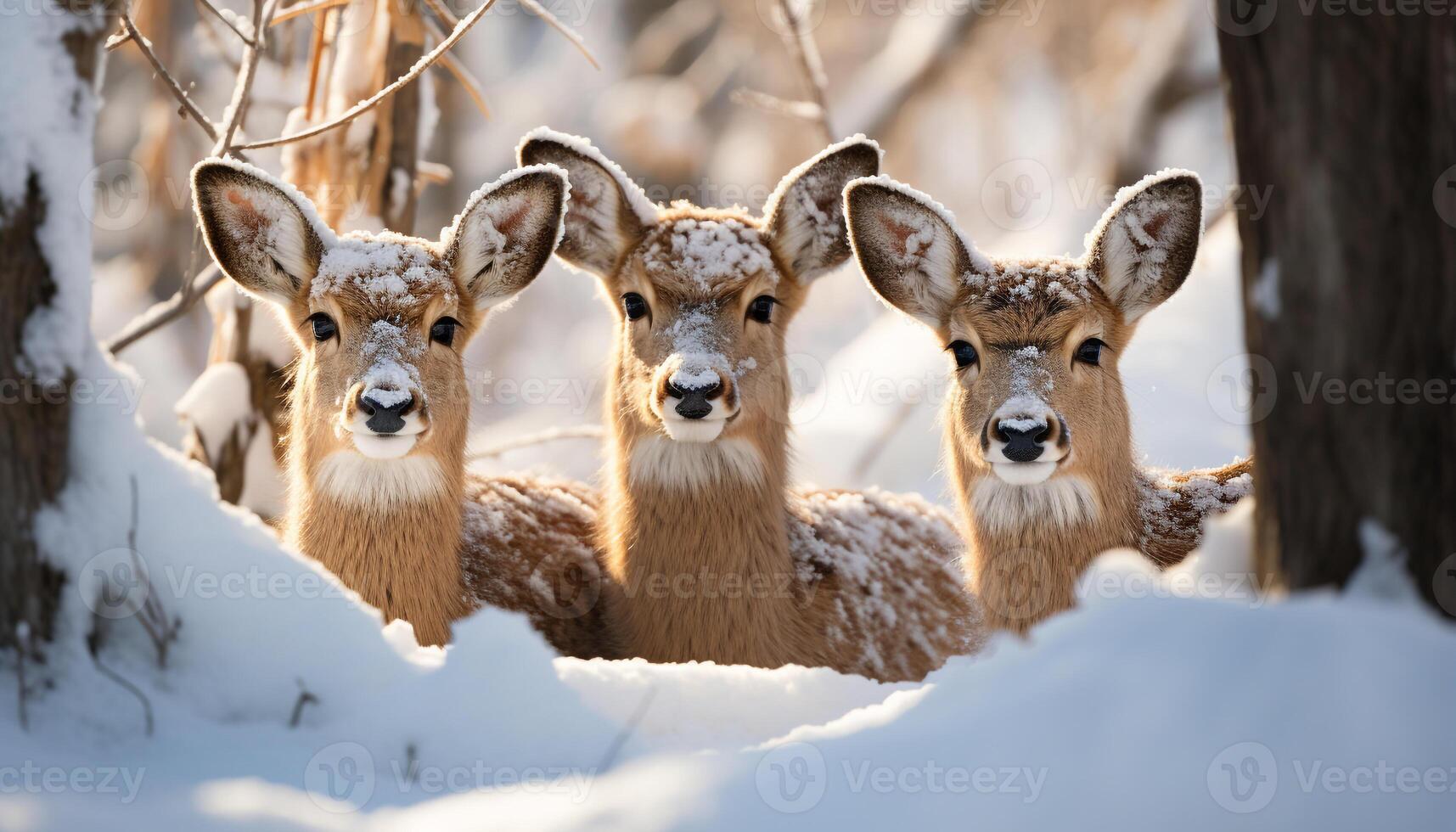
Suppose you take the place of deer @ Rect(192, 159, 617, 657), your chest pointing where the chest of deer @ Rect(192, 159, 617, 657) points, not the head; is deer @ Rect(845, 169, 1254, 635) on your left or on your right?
on your left

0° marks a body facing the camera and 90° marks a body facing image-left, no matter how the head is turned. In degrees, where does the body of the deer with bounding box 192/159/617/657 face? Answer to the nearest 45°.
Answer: approximately 45°

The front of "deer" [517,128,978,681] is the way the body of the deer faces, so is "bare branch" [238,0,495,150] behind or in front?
behind

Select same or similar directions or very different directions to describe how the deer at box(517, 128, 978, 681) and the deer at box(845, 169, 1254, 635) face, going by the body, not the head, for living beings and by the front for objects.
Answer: same or similar directions

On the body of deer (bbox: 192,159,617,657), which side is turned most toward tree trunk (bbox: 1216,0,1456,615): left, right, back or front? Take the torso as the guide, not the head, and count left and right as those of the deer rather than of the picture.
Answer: left

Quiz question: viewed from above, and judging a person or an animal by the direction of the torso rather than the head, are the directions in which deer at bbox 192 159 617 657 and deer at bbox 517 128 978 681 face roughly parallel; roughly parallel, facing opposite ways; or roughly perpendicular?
roughly parallel

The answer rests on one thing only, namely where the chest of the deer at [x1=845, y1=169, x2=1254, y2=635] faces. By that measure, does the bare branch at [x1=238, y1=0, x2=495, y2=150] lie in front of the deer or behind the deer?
in front

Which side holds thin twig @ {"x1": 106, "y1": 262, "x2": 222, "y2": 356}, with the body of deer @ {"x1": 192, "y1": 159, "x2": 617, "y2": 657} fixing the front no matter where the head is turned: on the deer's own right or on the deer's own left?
on the deer's own right

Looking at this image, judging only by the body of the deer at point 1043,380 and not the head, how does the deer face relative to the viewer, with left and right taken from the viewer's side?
facing the viewer and to the left of the viewer

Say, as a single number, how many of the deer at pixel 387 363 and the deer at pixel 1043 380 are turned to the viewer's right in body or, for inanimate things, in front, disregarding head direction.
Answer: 0

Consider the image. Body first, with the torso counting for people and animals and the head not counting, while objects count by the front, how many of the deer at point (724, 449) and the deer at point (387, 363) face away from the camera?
0
